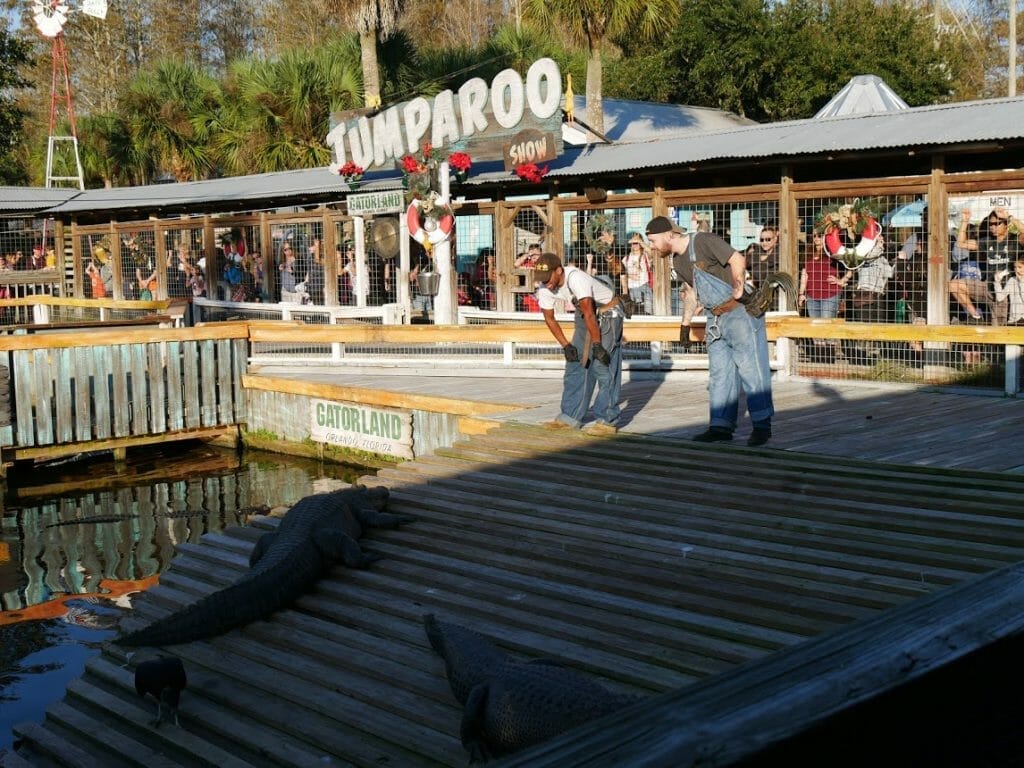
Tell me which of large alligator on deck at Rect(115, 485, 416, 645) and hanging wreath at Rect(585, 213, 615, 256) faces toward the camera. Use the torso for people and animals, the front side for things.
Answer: the hanging wreath

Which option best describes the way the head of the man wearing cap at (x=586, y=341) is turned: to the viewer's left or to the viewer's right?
to the viewer's left

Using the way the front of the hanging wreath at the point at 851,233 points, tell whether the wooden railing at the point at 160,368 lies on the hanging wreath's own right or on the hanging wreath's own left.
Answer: on the hanging wreath's own right

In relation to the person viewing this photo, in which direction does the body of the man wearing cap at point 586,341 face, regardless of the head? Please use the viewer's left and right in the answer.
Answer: facing the viewer and to the left of the viewer

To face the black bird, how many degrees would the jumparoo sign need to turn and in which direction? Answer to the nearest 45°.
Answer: approximately 45° to its left

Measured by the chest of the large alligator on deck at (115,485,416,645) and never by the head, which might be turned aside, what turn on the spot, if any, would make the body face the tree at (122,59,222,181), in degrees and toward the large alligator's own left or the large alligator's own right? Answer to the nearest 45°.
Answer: approximately 45° to the large alligator's own left

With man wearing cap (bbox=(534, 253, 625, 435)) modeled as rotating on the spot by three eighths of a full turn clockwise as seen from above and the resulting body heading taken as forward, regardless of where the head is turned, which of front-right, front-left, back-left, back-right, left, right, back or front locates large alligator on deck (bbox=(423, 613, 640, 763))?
back

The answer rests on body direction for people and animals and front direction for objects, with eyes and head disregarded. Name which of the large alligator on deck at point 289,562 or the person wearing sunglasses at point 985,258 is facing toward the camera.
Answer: the person wearing sunglasses

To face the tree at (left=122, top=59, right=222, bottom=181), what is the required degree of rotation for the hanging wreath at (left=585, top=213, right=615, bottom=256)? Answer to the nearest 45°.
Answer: approximately 135° to its right

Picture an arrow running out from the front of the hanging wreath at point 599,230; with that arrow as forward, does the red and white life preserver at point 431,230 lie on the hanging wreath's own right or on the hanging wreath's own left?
on the hanging wreath's own right

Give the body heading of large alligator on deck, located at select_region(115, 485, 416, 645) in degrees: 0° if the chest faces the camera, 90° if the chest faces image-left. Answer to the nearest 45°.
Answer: approximately 225°

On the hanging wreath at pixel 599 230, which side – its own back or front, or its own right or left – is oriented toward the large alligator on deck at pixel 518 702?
front

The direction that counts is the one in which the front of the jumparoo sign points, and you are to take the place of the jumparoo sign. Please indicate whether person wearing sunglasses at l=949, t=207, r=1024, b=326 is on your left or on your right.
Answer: on your left

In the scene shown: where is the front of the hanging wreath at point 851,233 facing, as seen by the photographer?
facing the viewer

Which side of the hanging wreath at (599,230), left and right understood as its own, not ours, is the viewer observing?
front

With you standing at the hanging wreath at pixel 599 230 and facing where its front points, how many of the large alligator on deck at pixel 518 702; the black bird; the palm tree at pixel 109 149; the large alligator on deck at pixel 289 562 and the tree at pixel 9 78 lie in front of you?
3

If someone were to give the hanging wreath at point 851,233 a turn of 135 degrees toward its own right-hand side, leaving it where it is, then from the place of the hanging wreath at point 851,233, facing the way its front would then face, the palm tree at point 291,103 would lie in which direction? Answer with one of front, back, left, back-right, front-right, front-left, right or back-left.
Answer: front

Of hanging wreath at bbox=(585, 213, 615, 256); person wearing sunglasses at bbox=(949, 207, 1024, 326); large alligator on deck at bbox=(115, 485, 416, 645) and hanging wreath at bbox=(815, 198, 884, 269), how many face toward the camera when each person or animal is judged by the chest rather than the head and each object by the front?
3

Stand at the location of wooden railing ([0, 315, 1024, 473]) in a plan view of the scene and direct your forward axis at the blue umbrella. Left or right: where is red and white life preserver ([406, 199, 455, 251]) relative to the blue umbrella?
left

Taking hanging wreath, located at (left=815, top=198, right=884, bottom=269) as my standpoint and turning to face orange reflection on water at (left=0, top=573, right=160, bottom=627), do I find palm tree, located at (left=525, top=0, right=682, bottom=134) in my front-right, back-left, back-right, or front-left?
back-right
